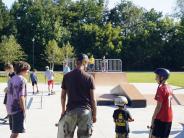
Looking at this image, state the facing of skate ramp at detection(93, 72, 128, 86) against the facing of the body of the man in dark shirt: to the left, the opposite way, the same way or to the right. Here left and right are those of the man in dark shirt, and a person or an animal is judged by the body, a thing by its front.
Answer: the opposite way

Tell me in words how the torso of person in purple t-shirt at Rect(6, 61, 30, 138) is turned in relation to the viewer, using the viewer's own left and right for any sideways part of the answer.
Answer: facing away from the viewer and to the right of the viewer

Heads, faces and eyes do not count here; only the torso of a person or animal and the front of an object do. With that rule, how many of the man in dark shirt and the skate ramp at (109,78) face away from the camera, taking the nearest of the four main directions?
1

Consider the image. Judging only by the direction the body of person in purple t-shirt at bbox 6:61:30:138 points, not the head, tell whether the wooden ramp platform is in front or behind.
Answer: in front

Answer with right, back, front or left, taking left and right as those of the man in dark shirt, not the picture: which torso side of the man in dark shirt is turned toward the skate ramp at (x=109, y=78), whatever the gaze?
front

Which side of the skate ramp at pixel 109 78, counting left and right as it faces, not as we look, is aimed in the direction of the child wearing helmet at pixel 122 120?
front

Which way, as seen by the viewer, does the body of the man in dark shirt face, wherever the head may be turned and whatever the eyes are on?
away from the camera

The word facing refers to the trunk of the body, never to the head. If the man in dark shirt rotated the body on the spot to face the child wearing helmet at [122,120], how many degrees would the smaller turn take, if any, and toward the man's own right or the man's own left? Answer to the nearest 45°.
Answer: approximately 45° to the man's own right

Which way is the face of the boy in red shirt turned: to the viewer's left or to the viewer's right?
to the viewer's left

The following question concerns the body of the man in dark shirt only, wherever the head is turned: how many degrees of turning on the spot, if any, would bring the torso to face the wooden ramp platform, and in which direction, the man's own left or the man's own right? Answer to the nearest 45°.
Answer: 0° — they already face it

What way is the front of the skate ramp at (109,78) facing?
toward the camera
